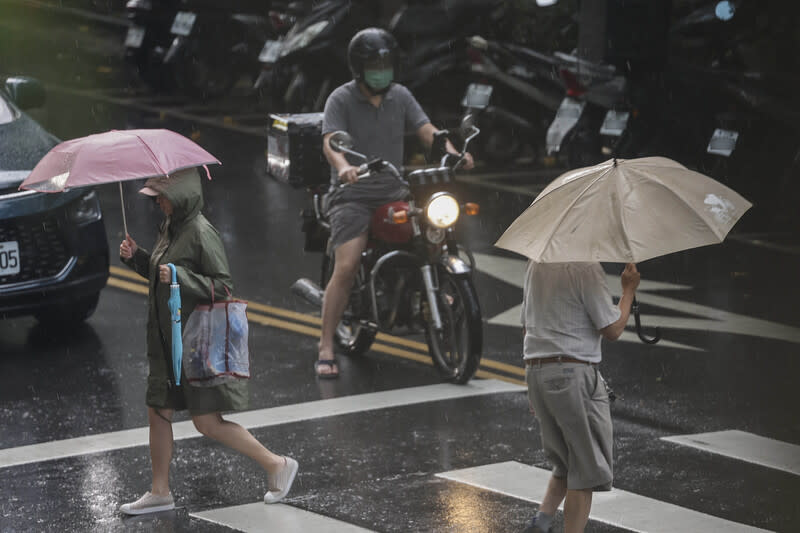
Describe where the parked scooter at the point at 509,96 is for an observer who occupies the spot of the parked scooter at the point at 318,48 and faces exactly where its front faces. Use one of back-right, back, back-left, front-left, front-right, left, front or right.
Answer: right

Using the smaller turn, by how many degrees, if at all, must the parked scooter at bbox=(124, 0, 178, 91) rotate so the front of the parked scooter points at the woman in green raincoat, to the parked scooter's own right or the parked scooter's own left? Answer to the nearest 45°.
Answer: approximately 135° to the parked scooter's own right

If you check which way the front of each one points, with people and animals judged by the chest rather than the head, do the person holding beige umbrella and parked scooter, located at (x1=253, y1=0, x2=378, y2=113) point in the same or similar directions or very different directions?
same or similar directions

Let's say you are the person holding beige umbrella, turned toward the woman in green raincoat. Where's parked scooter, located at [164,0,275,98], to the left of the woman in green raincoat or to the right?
right

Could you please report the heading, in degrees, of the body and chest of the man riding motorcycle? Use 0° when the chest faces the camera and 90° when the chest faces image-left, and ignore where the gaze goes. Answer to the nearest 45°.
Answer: approximately 315°

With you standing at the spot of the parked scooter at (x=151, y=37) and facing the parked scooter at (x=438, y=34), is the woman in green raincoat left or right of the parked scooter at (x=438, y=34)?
right

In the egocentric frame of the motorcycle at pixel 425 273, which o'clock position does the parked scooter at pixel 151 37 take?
The parked scooter is roughly at 7 o'clock from the motorcycle.

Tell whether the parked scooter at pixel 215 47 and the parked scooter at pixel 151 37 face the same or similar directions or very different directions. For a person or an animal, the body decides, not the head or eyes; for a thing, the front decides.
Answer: same or similar directions

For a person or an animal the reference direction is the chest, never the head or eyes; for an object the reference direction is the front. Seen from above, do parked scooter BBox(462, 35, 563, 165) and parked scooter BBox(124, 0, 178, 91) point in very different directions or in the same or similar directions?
same or similar directions

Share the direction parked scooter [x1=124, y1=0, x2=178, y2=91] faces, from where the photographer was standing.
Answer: facing away from the viewer and to the right of the viewer

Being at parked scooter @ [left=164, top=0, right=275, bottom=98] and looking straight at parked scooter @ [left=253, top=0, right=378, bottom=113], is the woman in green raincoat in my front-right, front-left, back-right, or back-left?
front-right
